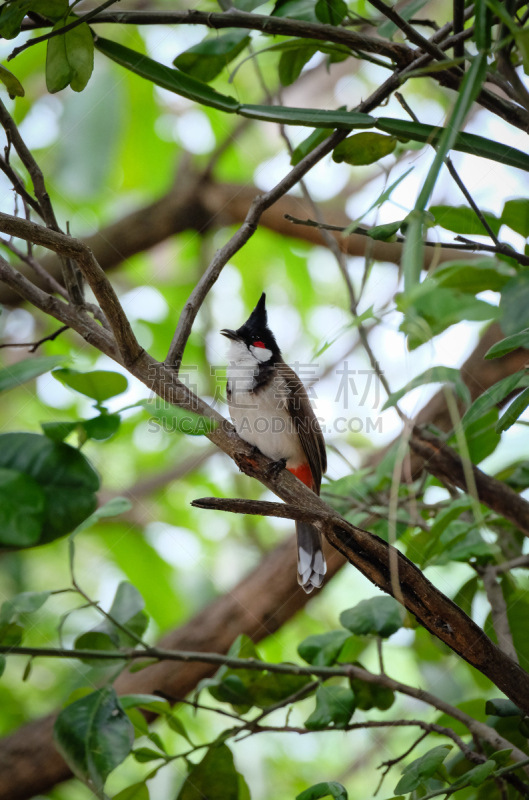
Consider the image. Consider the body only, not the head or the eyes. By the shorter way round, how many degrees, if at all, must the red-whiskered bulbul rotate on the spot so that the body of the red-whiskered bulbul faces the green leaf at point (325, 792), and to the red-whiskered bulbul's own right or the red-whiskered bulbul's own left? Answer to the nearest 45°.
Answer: approximately 45° to the red-whiskered bulbul's own left

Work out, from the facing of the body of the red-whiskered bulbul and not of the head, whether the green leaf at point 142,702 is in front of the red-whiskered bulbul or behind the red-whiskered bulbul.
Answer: in front

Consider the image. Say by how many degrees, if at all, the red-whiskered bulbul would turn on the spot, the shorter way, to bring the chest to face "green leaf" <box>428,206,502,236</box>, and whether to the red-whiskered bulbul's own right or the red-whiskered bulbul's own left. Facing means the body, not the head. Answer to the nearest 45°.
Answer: approximately 135° to the red-whiskered bulbul's own left

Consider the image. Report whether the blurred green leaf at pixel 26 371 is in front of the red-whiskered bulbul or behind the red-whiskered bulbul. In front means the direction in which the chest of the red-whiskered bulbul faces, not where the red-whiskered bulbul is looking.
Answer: in front

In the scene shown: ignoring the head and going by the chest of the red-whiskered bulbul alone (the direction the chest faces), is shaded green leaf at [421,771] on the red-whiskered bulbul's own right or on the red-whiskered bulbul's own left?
on the red-whiskered bulbul's own left

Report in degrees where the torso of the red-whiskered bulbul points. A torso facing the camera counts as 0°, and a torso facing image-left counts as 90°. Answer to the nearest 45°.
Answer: approximately 45°

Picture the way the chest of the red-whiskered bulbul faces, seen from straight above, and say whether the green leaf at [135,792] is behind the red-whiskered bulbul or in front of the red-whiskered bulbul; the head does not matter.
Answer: in front
